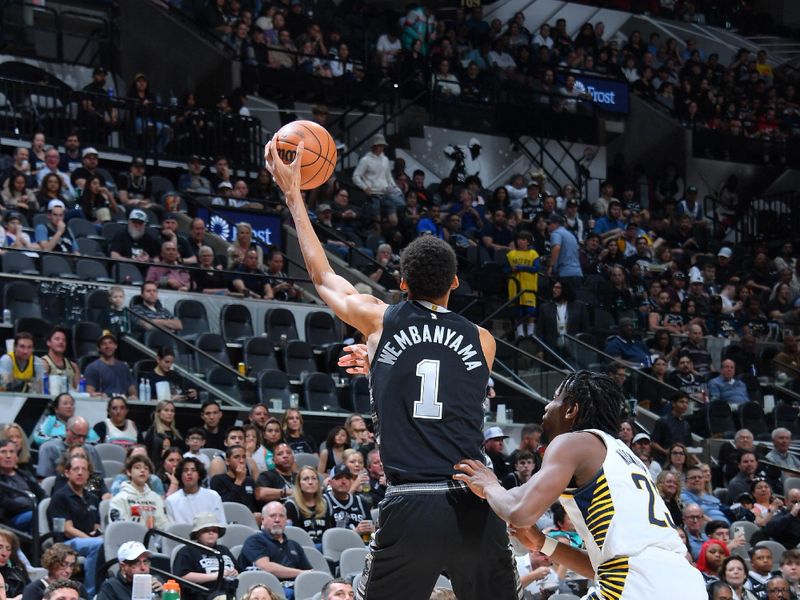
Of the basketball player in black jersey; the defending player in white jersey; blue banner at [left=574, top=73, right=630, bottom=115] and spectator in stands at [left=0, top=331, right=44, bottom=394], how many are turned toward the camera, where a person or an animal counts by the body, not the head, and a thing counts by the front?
2

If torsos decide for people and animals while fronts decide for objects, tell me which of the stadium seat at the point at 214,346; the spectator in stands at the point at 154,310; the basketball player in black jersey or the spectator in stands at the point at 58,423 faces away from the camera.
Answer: the basketball player in black jersey

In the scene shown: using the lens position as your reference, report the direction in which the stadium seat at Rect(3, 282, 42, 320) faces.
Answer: facing the viewer and to the right of the viewer

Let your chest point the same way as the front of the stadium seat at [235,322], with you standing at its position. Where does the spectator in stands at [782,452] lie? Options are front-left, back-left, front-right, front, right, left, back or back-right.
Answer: front-left

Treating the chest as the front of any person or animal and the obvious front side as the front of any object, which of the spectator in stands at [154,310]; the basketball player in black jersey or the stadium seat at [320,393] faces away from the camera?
the basketball player in black jersey

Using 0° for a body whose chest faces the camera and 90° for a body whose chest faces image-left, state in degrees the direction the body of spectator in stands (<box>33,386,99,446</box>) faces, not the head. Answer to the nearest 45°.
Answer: approximately 315°

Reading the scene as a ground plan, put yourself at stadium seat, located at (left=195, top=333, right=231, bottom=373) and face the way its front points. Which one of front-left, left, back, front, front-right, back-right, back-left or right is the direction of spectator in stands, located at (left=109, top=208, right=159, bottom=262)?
back

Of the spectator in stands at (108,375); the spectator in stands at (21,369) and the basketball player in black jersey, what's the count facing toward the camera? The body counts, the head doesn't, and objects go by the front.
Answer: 2

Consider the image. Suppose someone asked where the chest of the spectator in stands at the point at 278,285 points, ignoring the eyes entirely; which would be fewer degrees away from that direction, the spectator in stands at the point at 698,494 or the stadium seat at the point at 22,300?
the spectator in stands

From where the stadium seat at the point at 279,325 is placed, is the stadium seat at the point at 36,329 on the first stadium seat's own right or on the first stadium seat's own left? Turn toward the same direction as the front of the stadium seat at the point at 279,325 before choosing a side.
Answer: on the first stadium seat's own right

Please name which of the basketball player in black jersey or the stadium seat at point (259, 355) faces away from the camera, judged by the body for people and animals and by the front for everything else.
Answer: the basketball player in black jersey

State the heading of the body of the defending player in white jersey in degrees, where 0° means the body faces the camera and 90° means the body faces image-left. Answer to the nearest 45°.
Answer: approximately 135°

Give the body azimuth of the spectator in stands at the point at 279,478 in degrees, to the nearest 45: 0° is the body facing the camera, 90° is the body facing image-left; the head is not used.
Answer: approximately 315°

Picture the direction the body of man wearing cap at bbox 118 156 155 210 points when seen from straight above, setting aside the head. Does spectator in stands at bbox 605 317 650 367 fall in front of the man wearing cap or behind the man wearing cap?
in front
